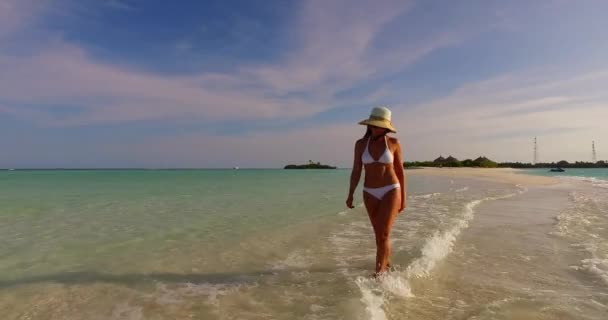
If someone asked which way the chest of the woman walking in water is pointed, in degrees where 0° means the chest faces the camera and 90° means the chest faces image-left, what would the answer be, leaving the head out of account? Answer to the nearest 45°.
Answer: approximately 0°
